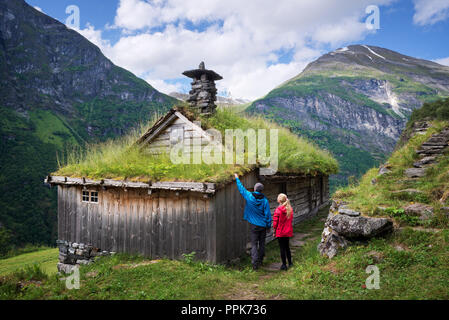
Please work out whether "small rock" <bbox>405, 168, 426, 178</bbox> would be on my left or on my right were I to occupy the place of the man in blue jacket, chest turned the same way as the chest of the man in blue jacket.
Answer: on my right

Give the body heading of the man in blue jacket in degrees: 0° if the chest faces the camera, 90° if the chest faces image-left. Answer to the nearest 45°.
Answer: approximately 180°

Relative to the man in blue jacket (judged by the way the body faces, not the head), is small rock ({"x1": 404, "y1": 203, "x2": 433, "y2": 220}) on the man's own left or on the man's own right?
on the man's own right

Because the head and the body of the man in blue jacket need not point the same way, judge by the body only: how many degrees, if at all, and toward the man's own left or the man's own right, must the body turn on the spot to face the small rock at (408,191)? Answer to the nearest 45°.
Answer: approximately 90° to the man's own right

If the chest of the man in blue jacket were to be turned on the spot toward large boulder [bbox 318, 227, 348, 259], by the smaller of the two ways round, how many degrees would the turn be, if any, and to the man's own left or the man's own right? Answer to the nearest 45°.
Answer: approximately 135° to the man's own right
